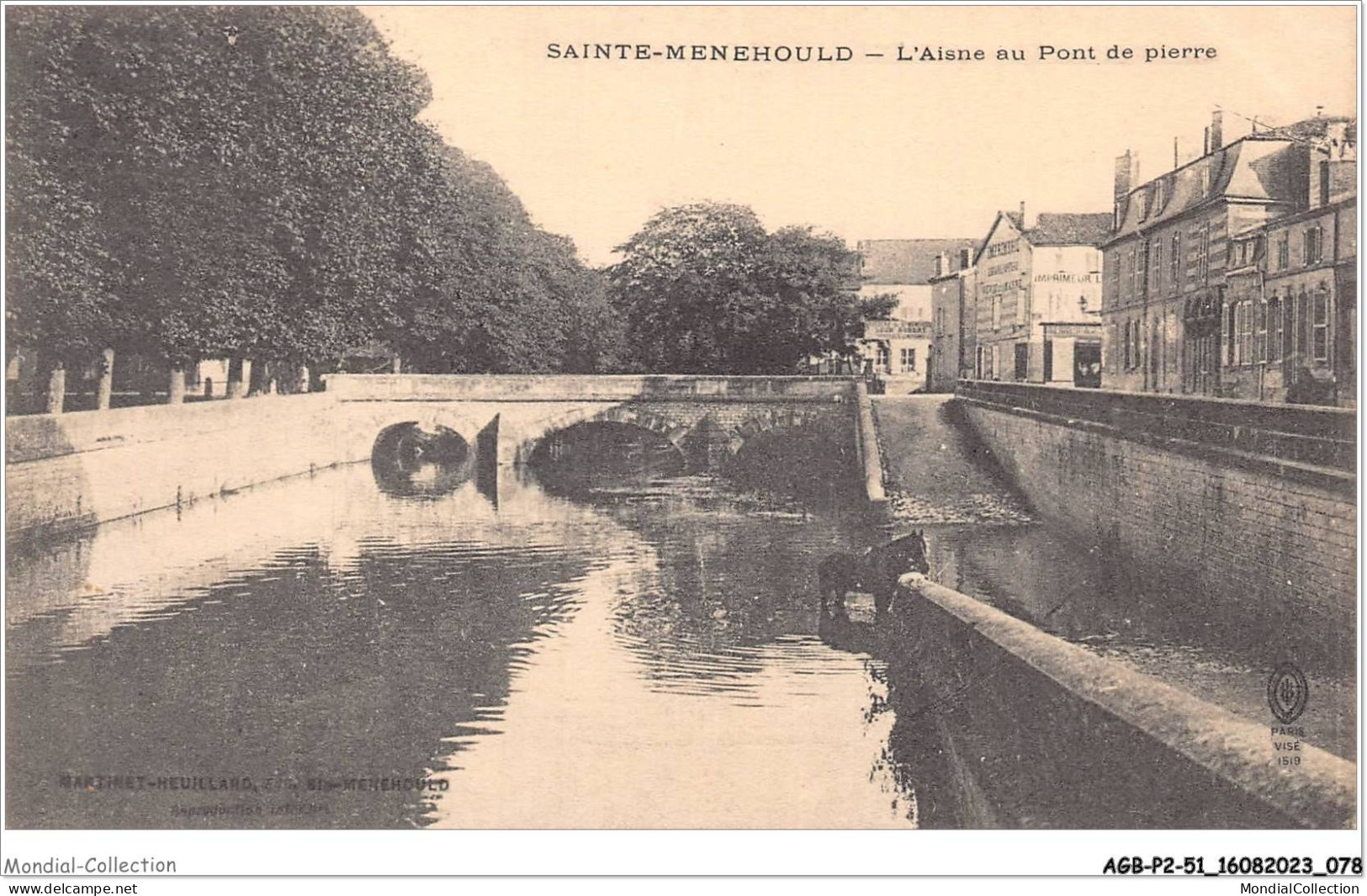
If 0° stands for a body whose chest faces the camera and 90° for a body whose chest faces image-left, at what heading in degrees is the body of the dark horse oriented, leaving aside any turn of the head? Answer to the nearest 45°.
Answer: approximately 270°

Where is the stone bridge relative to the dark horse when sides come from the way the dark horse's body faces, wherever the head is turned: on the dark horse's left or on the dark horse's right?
on the dark horse's left
